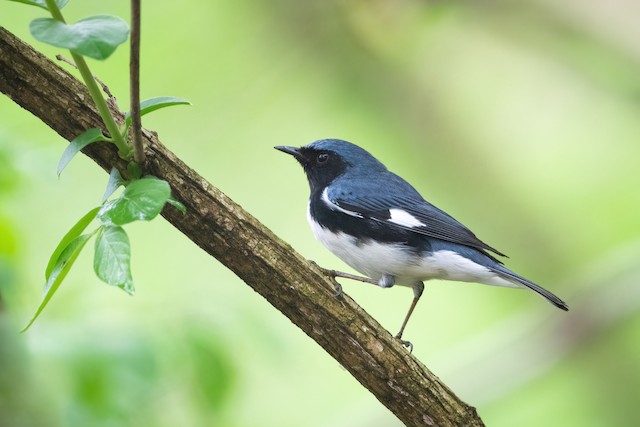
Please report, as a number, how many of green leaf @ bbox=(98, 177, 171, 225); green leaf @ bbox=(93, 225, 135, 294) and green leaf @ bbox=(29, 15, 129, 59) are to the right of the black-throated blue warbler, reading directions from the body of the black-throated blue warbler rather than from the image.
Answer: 0

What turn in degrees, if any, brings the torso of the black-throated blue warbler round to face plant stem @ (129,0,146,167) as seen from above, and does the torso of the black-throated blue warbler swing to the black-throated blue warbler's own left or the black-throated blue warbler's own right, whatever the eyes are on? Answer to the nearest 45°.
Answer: approximately 45° to the black-throated blue warbler's own left

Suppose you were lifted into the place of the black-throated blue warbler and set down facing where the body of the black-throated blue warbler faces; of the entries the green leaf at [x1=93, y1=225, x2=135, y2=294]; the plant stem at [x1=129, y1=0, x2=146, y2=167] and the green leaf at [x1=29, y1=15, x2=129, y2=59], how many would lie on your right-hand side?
0

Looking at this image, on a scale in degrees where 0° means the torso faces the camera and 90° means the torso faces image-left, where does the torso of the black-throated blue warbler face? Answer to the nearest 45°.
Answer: approximately 90°

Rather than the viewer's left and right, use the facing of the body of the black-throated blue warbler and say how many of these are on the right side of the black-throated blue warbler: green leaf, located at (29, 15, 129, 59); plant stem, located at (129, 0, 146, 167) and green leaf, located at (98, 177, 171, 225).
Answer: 0
